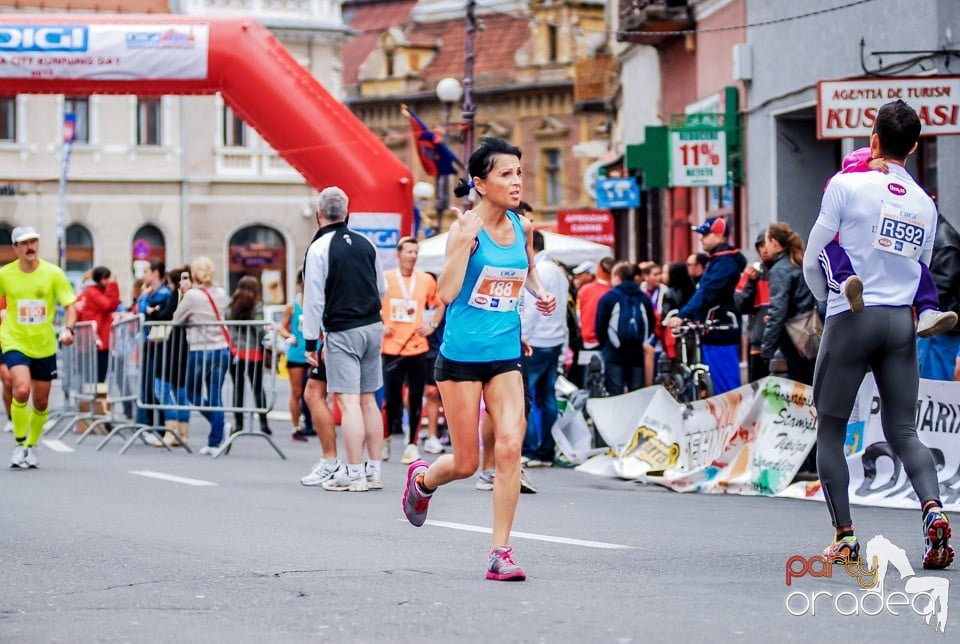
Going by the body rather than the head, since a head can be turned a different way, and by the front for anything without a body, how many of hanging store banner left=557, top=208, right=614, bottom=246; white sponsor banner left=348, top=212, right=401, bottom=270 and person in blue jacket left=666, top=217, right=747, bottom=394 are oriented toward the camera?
2

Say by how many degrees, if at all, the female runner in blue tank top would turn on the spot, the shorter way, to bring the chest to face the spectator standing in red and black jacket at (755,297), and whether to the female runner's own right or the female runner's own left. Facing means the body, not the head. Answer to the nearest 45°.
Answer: approximately 135° to the female runner's own left

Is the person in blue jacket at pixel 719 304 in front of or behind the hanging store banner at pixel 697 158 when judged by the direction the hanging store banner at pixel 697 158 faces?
in front

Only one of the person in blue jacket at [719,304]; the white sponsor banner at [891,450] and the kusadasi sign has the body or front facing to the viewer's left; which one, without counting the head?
the person in blue jacket

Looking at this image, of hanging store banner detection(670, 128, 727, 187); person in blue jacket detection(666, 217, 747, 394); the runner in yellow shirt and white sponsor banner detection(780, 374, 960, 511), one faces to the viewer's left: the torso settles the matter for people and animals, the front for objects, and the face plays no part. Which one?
the person in blue jacket

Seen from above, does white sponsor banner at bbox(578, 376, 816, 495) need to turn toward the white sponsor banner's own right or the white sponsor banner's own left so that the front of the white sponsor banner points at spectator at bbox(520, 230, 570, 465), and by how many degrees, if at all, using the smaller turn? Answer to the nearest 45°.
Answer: approximately 135° to the white sponsor banner's own right

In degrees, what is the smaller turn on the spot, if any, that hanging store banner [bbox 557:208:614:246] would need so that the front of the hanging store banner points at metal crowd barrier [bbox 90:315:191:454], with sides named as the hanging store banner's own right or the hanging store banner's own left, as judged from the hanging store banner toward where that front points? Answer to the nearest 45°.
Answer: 0° — it already faces it

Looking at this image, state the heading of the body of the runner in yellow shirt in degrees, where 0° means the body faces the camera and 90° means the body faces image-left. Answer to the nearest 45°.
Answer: approximately 0°

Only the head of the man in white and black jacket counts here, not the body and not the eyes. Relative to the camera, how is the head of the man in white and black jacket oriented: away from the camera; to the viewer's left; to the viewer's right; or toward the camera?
away from the camera

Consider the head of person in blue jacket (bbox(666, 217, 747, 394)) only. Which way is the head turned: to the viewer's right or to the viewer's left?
to the viewer's left

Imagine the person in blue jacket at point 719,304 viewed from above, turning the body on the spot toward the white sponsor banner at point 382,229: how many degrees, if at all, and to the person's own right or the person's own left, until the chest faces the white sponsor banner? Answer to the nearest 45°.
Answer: approximately 45° to the person's own right

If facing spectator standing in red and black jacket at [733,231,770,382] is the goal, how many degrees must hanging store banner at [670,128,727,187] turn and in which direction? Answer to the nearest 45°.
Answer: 0° — it already faces them

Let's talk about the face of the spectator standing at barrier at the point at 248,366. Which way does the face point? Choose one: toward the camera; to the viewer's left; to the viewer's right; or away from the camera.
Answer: away from the camera

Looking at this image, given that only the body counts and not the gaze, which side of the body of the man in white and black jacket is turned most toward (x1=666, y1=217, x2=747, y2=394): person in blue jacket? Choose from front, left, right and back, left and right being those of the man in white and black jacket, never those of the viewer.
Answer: right

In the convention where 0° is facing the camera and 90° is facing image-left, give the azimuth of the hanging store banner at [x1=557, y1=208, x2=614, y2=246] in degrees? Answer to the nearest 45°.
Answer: approximately 0°
